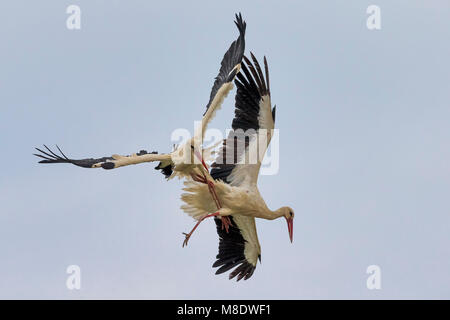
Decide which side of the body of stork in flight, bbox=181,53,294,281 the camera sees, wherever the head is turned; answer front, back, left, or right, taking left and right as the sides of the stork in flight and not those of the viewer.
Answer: right
